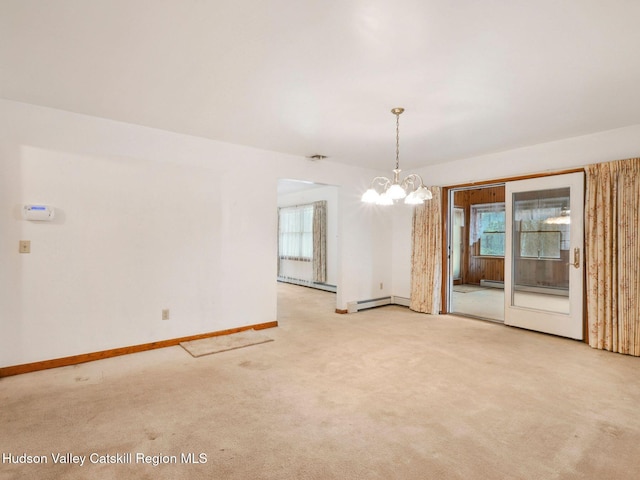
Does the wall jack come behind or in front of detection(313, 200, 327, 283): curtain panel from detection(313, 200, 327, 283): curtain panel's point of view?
in front

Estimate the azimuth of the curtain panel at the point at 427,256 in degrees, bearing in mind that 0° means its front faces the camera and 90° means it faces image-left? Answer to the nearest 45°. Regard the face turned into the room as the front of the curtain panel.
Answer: approximately 45°

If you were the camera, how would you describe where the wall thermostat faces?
facing the viewer

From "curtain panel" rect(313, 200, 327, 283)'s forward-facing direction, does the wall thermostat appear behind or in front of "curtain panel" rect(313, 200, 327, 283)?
in front

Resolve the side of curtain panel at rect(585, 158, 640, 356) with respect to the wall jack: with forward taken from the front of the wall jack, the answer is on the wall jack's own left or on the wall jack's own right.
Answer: on the wall jack's own left

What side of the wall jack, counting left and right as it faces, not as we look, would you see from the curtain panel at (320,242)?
left

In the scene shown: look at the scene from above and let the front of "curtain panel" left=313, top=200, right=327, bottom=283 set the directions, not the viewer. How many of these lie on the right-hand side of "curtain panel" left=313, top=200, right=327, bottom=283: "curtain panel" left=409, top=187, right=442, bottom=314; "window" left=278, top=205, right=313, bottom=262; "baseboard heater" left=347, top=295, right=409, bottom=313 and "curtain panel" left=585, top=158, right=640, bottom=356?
1

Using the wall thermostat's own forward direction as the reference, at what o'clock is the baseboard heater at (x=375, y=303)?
The baseboard heater is roughly at 9 o'clock from the wall thermostat.

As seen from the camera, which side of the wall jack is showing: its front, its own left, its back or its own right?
front

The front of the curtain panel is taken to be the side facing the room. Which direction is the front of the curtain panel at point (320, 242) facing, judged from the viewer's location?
facing the viewer and to the left of the viewer

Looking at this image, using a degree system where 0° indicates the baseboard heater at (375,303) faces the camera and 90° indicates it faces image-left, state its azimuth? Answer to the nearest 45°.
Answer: approximately 315°

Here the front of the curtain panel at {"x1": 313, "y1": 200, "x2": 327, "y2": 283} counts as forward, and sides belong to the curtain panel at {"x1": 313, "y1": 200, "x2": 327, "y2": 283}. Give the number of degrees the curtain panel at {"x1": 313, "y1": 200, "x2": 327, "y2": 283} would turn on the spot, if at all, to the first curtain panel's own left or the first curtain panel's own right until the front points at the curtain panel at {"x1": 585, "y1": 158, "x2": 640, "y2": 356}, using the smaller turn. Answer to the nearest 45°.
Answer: approximately 90° to the first curtain panel's own left

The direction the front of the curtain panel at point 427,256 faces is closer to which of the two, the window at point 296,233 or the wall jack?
the wall jack
